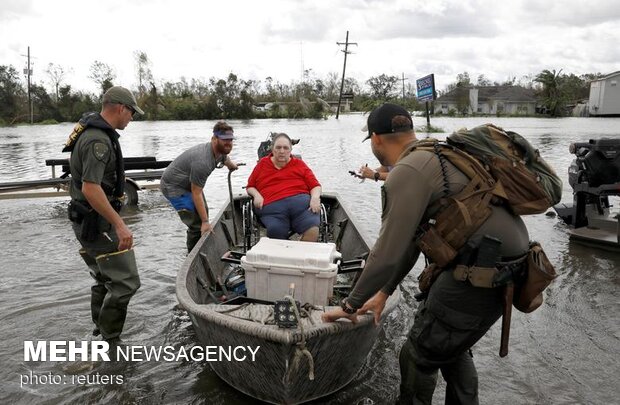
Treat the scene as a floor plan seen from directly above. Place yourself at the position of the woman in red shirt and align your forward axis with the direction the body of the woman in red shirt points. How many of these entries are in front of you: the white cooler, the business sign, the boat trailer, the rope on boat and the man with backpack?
3

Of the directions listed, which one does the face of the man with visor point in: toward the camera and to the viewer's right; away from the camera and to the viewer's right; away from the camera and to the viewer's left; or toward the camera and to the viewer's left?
toward the camera and to the viewer's right

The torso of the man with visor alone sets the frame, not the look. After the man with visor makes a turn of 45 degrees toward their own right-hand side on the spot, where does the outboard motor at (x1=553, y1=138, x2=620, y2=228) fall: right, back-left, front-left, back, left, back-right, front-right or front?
front-left

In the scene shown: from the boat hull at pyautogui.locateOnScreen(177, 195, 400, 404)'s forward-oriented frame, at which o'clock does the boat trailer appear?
The boat trailer is roughly at 5 o'clock from the boat hull.

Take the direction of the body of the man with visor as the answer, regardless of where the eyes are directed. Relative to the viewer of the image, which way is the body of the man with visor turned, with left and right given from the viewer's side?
facing to the right of the viewer

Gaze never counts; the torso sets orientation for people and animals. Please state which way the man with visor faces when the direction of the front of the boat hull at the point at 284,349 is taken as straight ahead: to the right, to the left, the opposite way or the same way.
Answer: to the left

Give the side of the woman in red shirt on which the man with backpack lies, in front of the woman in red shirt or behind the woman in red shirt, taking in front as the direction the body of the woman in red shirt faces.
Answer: in front

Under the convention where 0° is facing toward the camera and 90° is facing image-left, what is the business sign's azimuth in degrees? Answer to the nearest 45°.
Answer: approximately 45°

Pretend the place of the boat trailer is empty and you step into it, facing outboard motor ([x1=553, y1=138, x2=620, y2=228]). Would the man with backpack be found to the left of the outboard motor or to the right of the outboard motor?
right

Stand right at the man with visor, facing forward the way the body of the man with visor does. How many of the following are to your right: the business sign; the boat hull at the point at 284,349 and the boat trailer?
1

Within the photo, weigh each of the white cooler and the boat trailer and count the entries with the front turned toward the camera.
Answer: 1

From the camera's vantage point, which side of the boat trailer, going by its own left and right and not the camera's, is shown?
left

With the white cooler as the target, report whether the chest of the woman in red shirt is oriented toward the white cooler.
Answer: yes

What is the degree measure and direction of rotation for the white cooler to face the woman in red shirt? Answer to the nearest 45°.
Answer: approximately 180°

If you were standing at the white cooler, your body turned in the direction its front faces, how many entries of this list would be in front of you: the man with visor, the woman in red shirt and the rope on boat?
1
